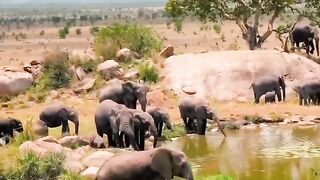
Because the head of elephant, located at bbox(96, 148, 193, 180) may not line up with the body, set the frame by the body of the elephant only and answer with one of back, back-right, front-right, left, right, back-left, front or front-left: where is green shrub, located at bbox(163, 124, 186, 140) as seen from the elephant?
left

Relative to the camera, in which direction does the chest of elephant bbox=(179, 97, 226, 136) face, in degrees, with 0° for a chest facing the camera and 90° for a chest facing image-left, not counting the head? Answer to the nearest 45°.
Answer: approximately 315°

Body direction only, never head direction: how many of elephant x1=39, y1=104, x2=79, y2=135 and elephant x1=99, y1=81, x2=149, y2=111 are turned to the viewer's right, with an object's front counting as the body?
2

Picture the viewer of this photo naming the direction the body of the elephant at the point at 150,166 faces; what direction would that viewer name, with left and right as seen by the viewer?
facing to the right of the viewer

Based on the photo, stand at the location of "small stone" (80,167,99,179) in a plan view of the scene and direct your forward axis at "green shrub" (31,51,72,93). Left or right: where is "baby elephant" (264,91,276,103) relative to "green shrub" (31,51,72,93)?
right

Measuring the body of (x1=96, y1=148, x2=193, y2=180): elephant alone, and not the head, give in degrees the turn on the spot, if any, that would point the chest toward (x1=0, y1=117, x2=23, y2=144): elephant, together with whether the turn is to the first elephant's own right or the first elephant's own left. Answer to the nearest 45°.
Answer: approximately 135° to the first elephant's own left

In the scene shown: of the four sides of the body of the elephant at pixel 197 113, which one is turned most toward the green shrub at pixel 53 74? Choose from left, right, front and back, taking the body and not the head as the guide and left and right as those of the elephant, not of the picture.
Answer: back

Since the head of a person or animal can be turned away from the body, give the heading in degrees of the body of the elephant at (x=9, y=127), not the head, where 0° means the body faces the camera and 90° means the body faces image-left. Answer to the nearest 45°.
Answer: approximately 270°

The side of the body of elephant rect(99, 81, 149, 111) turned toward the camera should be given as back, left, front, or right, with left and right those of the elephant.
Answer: right

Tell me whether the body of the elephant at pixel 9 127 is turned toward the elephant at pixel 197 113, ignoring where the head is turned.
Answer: yes
